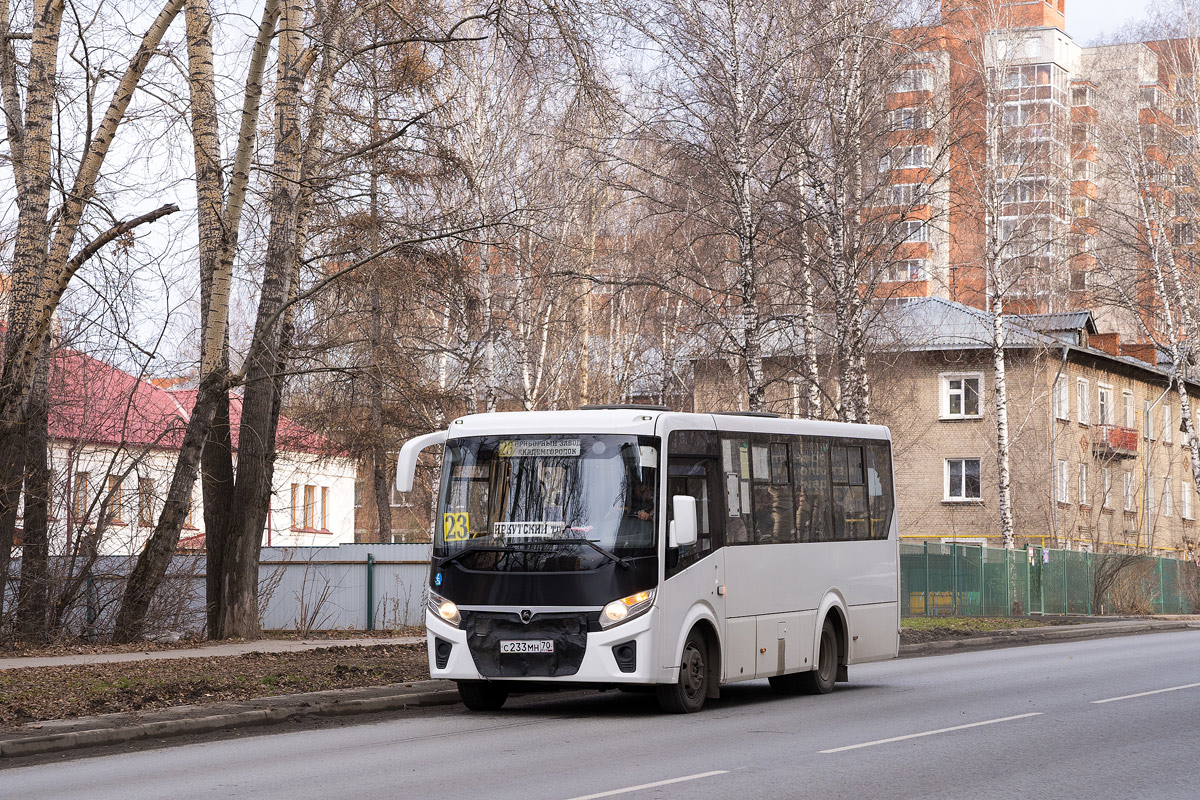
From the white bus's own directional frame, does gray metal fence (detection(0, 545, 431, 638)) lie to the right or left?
on its right

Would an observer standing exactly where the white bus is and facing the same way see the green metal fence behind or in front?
behind

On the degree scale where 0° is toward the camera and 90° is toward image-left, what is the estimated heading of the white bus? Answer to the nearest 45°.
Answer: approximately 45°
